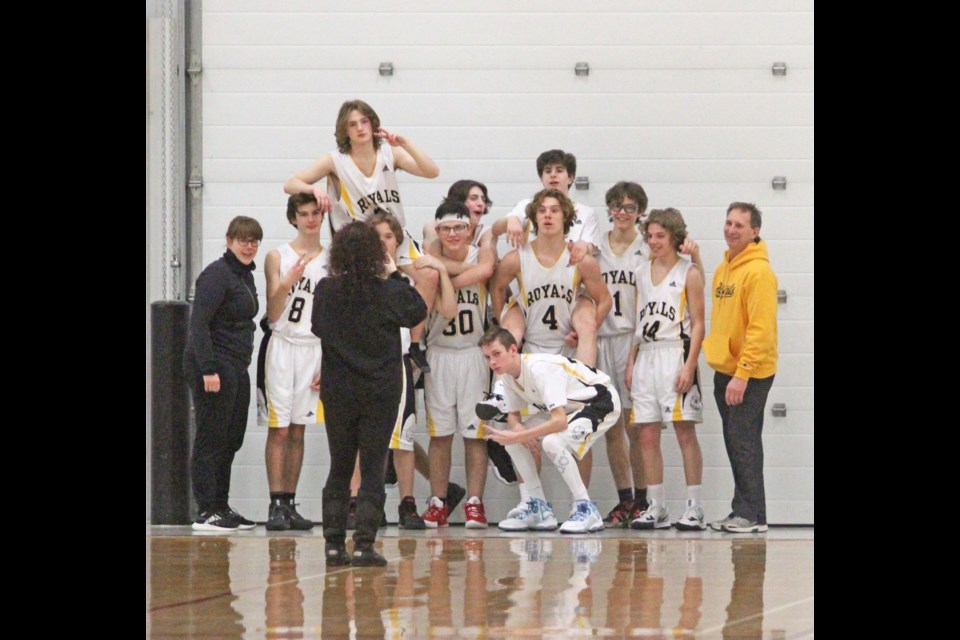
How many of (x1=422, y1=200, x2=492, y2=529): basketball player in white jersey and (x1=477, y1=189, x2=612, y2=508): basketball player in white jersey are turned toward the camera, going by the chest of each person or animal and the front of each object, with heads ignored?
2

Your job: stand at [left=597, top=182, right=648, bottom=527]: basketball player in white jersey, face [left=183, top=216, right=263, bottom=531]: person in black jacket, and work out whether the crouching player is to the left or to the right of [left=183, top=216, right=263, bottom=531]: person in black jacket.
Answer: left

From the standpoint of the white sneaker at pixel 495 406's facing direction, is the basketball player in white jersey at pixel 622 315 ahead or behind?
behind

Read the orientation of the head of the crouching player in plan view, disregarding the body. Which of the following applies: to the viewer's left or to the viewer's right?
to the viewer's left

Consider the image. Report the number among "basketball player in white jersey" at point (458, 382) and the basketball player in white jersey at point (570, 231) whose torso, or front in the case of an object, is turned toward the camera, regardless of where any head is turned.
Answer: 2

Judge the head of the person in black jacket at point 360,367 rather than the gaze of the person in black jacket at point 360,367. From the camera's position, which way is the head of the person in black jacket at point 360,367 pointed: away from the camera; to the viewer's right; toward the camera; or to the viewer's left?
away from the camera

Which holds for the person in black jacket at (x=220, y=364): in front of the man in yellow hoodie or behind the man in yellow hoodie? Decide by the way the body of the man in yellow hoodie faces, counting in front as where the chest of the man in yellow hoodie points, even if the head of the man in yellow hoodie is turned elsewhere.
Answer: in front

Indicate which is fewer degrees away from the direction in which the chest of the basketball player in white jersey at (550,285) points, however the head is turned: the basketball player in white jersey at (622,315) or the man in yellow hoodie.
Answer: the man in yellow hoodie

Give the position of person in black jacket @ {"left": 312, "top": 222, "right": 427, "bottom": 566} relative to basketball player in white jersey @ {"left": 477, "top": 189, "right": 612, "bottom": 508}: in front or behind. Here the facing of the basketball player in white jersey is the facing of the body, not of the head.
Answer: in front

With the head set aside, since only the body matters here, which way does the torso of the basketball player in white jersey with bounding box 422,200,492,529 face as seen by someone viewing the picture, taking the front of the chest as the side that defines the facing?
toward the camera

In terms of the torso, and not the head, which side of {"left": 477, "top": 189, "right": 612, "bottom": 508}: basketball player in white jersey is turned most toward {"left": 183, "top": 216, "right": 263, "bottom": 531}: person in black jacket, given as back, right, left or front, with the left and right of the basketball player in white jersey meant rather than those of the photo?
right
